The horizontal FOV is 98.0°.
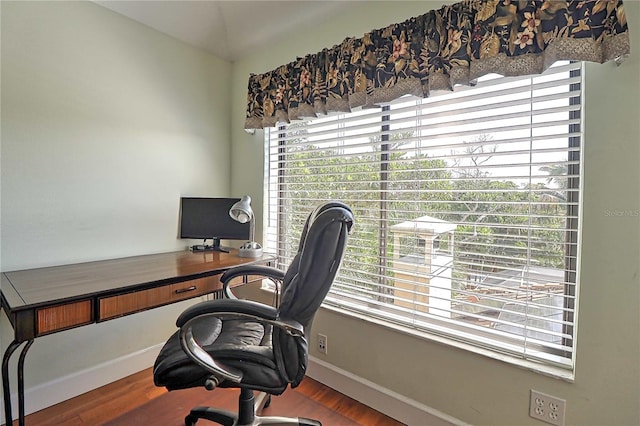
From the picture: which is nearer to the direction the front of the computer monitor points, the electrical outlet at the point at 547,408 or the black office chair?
the black office chair

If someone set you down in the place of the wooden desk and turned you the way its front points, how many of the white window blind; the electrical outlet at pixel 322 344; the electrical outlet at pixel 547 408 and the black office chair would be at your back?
0

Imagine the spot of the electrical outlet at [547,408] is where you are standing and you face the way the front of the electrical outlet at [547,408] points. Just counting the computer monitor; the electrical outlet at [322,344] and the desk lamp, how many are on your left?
0

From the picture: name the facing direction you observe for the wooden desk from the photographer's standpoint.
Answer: facing the viewer and to the right of the viewer

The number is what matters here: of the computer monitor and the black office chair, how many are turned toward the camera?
1

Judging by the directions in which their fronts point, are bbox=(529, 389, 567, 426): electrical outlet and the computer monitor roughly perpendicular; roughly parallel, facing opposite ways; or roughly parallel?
roughly perpendicular

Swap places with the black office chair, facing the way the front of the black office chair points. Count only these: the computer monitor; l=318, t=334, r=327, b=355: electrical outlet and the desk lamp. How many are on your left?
0

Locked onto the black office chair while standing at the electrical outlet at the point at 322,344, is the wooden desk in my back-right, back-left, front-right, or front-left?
front-right

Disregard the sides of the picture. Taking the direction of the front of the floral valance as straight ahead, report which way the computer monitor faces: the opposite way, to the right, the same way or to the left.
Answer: to the left

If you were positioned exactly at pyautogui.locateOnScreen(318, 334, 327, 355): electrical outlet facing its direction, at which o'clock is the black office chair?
The black office chair is roughly at 11 o'clock from the electrical outlet.

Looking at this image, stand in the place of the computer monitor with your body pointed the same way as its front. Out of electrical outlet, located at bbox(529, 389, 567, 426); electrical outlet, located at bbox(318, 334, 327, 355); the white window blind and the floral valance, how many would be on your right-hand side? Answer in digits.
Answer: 0

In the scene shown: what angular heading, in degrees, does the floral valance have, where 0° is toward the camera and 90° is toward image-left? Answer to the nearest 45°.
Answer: approximately 45°

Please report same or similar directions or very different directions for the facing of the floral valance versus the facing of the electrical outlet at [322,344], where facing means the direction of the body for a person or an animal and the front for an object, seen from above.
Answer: same or similar directions

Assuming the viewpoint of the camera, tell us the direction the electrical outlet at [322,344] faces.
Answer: facing the viewer and to the left of the viewer

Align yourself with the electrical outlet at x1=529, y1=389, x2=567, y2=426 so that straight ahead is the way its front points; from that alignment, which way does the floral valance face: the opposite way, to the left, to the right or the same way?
the same way

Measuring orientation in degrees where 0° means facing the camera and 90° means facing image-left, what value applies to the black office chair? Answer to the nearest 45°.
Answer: approximately 90°
